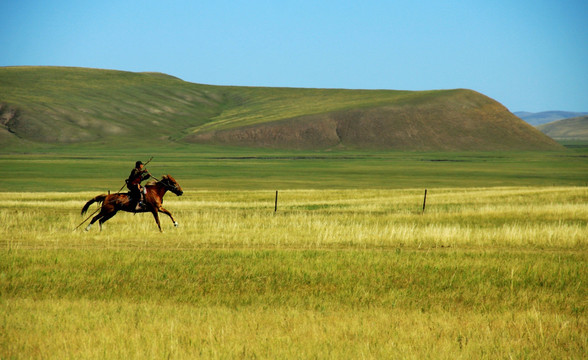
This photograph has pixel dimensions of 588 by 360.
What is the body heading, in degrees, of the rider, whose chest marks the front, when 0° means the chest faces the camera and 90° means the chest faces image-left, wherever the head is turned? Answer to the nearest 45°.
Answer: approximately 270°

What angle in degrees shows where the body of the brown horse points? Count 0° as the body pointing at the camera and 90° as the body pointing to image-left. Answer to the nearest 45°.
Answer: approximately 270°
